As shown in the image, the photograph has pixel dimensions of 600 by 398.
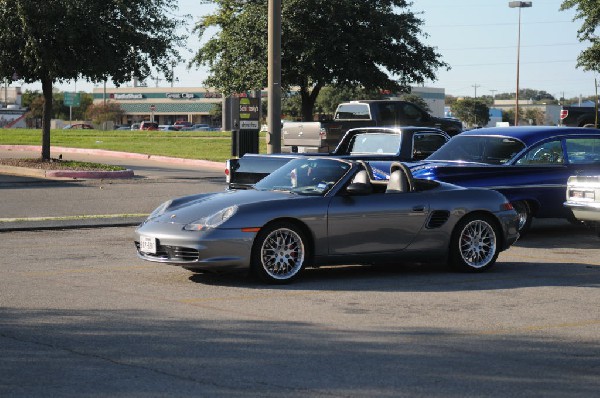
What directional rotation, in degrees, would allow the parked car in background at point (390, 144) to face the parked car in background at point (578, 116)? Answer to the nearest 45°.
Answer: approximately 45° to its left

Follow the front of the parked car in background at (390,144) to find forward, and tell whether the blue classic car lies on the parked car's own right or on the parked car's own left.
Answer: on the parked car's own right

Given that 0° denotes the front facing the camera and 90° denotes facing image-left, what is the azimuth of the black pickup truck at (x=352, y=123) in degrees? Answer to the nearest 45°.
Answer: approximately 225°

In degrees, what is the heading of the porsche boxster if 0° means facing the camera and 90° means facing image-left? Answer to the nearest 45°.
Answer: approximately 45°

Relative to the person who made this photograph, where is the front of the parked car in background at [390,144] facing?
facing away from the viewer and to the right of the viewer

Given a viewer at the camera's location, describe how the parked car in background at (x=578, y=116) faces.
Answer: facing away from the viewer and to the right of the viewer

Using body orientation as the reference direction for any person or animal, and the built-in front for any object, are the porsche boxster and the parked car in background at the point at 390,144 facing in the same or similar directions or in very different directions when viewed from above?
very different directions
